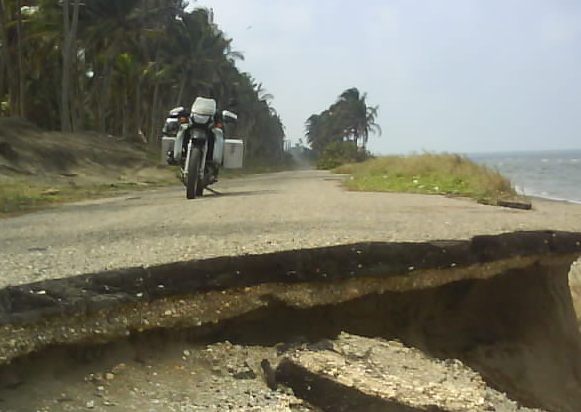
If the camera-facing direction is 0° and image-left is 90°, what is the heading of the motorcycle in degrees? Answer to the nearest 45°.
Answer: approximately 0°
